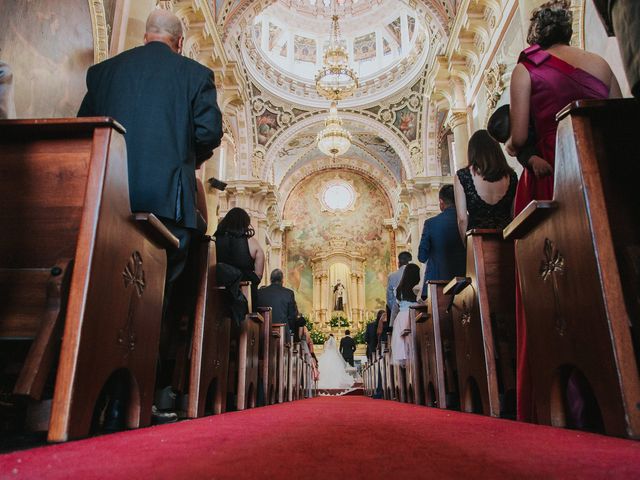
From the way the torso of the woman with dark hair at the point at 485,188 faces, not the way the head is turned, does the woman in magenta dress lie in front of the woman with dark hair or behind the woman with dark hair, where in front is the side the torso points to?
behind

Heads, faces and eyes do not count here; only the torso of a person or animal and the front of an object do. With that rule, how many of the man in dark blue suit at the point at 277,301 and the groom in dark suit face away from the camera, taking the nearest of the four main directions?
2

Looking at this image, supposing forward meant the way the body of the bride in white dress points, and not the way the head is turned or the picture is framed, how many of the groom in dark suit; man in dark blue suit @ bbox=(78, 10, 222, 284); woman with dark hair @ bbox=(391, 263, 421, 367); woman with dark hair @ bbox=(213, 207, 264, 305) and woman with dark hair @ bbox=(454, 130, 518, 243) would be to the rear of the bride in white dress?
4

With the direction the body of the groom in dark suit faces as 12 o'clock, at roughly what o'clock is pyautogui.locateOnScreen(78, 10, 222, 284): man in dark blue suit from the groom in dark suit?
The man in dark blue suit is roughly at 6 o'clock from the groom in dark suit.

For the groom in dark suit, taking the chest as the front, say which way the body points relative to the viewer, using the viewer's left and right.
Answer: facing away from the viewer

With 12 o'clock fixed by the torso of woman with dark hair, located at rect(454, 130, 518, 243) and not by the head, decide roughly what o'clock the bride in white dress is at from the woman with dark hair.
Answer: The bride in white dress is roughly at 11 o'clock from the woman with dark hair.

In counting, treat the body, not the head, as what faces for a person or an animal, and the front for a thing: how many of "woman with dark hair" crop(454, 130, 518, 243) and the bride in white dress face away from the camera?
2

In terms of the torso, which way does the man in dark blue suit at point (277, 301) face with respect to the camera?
away from the camera

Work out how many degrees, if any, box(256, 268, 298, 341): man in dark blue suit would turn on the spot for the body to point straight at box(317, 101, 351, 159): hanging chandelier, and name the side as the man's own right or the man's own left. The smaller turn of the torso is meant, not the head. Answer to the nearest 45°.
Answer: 0° — they already face it

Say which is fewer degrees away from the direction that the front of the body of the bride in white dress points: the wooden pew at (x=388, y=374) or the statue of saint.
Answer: the statue of saint

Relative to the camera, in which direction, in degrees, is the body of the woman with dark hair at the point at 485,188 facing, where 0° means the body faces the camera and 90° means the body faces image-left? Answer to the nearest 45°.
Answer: approximately 180°

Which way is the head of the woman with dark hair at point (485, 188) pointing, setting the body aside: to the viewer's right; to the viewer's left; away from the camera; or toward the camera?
away from the camera

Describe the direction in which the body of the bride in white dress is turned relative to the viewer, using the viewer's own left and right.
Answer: facing away from the viewer

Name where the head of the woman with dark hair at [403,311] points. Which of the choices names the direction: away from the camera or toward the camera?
away from the camera

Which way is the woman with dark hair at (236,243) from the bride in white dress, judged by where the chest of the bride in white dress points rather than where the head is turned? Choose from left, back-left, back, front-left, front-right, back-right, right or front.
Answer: back

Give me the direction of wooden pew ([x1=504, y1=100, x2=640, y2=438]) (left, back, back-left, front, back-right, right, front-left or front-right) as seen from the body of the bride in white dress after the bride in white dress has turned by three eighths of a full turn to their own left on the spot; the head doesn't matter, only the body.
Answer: front-left

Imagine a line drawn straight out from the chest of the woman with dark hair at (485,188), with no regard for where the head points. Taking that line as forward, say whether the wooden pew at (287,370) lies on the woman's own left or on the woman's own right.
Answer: on the woman's own left
